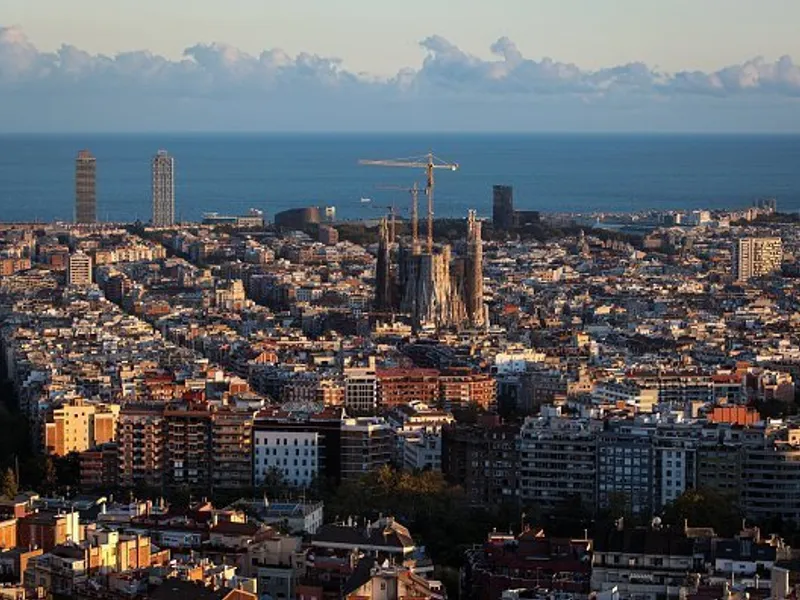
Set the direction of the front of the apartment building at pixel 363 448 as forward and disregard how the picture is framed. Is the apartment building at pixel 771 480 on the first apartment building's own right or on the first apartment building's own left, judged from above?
on the first apartment building's own left

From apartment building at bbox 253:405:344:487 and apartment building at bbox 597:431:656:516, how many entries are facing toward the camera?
2

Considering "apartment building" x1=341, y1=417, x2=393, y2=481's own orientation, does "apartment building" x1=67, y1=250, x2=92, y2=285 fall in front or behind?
behind

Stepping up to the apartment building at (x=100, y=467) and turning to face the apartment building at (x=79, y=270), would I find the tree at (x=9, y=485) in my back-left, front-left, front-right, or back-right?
back-left

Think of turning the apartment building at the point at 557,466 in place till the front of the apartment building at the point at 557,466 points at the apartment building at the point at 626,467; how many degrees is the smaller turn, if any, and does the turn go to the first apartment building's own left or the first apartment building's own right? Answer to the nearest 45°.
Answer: approximately 90° to the first apartment building's own left

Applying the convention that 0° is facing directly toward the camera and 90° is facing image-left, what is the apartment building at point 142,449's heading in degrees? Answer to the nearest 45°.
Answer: approximately 0°
